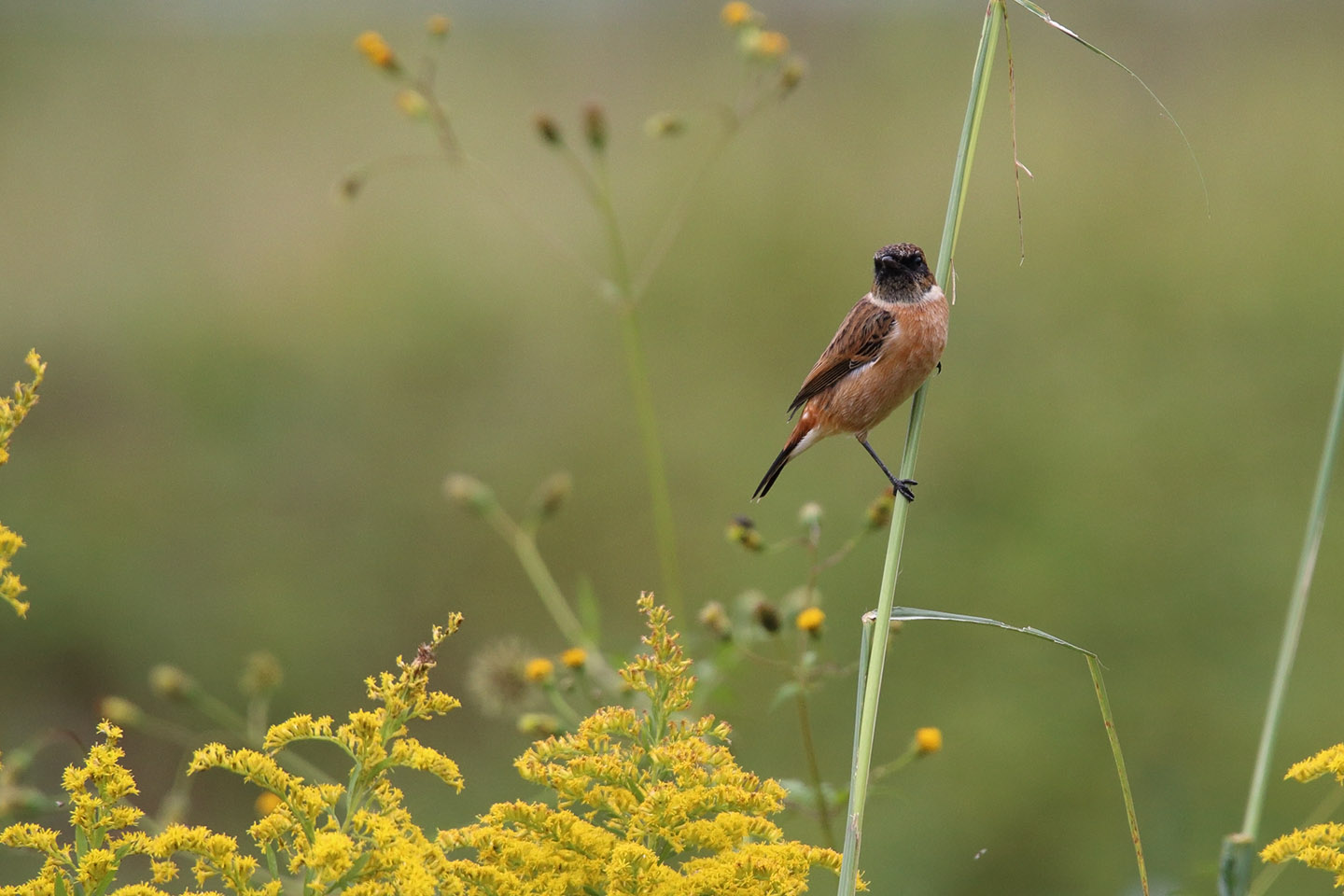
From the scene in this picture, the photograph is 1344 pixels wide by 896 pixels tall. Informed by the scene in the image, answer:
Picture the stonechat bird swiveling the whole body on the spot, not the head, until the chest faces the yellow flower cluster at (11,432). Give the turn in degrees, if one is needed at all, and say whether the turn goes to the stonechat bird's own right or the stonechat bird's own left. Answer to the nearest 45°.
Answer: approximately 90° to the stonechat bird's own right

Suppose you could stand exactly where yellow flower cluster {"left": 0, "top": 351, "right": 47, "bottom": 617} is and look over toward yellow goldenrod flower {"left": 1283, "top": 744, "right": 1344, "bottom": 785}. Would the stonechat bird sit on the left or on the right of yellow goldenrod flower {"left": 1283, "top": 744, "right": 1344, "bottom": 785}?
left

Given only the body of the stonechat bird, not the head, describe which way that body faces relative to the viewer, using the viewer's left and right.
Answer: facing the viewer and to the right of the viewer

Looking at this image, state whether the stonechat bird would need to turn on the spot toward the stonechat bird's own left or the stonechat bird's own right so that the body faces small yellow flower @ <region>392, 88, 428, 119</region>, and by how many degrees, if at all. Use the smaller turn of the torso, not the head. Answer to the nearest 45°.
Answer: approximately 135° to the stonechat bird's own right

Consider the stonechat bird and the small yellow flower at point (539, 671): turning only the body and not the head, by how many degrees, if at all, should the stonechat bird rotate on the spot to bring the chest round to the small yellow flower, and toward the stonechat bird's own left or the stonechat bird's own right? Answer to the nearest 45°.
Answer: approximately 135° to the stonechat bird's own right
